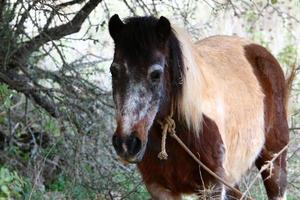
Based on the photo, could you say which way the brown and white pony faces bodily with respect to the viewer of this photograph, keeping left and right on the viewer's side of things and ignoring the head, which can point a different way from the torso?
facing the viewer and to the left of the viewer

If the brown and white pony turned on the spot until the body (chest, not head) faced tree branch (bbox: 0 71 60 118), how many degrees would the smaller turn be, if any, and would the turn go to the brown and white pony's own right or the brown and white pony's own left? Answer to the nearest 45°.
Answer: approximately 90° to the brown and white pony's own right

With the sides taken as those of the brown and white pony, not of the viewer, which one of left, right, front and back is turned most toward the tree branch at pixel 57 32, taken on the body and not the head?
right
